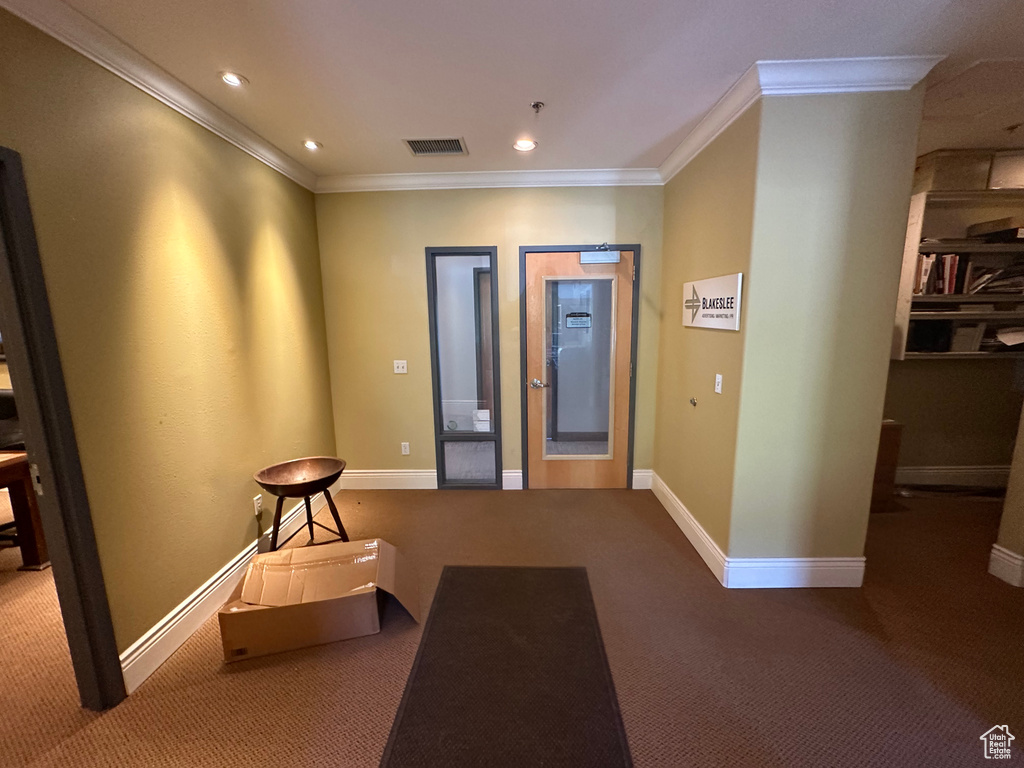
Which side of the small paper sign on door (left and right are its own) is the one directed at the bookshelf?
left

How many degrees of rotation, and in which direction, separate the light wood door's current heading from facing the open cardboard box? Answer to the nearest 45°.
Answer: approximately 45° to its right

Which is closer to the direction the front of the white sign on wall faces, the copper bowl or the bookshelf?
the copper bowl

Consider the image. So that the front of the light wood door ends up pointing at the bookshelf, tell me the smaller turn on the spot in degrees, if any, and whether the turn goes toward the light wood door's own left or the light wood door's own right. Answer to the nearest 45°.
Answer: approximately 90° to the light wood door's own left

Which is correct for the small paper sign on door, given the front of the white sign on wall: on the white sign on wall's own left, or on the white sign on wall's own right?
on the white sign on wall's own right

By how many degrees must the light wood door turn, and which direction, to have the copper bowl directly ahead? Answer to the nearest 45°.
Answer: approximately 45° to its right

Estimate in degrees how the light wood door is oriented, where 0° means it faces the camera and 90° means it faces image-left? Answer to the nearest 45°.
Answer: approximately 0°

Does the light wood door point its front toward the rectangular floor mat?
yes
